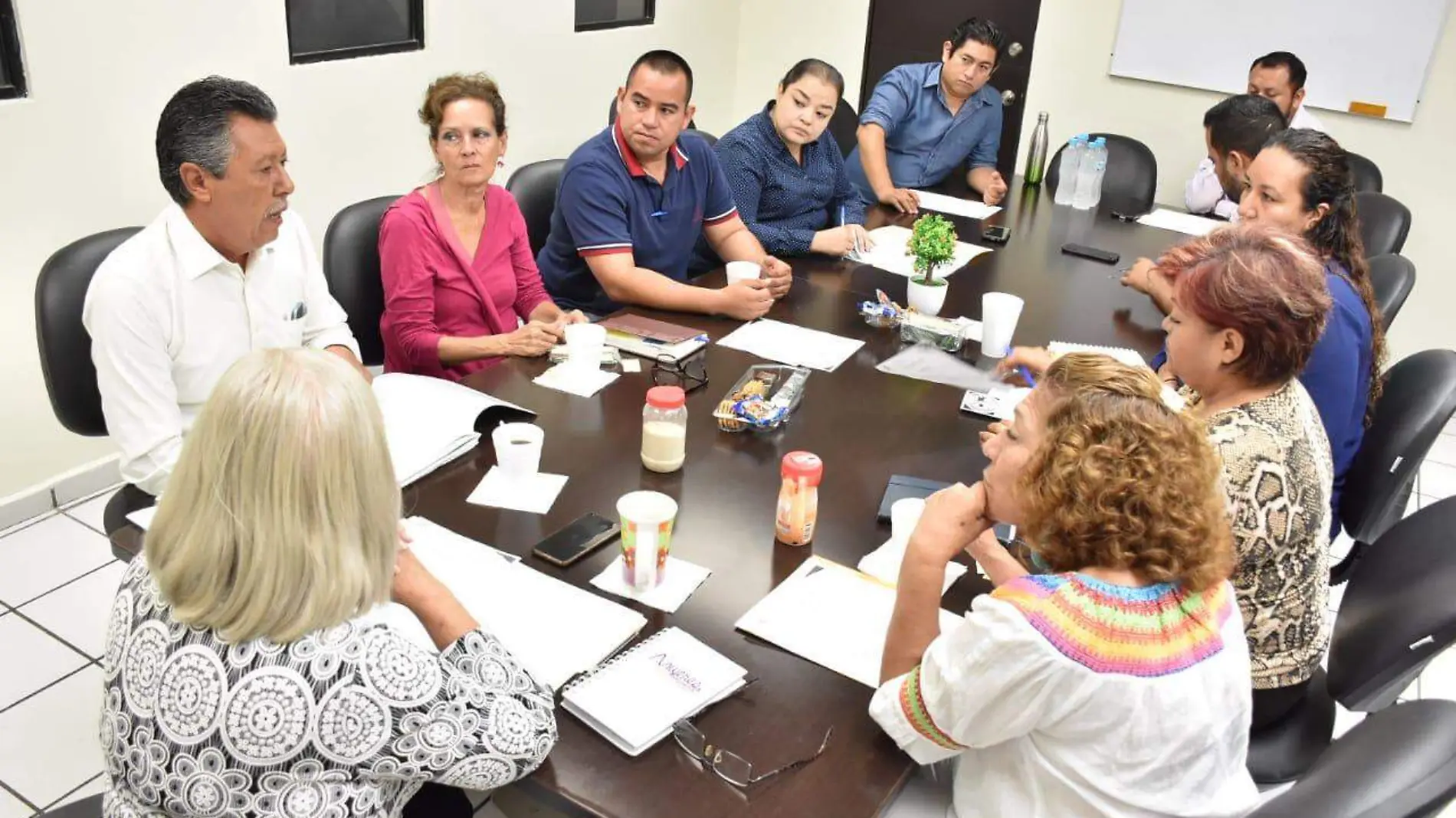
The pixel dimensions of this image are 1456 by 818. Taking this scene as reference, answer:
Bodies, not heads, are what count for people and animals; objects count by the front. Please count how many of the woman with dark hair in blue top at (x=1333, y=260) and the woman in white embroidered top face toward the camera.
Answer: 0

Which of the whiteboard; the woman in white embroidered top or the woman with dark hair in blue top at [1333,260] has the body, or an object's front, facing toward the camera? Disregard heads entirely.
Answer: the whiteboard

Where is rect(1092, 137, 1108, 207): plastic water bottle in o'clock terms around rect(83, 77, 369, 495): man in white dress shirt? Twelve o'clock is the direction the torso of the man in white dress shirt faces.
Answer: The plastic water bottle is roughly at 10 o'clock from the man in white dress shirt.

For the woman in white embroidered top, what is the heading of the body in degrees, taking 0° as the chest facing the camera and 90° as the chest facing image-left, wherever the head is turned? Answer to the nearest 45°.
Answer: approximately 135°

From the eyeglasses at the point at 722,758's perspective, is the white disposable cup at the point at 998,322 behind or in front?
behind

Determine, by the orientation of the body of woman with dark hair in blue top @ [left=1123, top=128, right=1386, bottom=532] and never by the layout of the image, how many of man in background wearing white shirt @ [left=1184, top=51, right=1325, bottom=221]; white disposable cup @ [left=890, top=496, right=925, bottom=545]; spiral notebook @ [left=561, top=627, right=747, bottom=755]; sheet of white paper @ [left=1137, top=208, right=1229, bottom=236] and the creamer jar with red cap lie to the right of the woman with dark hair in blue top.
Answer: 2

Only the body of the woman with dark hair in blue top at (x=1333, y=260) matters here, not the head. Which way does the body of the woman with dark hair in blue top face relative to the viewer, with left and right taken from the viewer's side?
facing to the left of the viewer

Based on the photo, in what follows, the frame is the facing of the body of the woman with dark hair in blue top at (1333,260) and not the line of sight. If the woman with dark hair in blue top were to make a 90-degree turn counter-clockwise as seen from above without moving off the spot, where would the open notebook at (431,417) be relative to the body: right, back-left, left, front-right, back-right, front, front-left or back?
front-right

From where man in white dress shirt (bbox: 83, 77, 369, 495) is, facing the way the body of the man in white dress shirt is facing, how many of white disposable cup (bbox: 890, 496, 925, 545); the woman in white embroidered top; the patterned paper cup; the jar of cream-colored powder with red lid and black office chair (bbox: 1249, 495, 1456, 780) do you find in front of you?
5

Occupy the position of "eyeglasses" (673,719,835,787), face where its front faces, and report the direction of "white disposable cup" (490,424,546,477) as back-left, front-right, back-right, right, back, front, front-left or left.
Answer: right

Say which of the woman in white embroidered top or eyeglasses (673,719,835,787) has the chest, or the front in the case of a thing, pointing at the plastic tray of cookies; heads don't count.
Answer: the woman in white embroidered top

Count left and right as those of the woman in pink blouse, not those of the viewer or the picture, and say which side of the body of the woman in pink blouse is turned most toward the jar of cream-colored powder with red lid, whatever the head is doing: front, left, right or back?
front

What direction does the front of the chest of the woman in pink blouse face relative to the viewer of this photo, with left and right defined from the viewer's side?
facing the viewer and to the right of the viewer

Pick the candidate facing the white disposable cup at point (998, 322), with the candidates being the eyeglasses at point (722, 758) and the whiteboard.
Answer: the whiteboard

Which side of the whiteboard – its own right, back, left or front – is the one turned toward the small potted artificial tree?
front

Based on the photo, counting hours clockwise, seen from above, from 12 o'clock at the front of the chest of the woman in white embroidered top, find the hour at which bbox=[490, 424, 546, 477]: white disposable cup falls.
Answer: The white disposable cup is roughly at 11 o'clock from the woman in white embroidered top.
